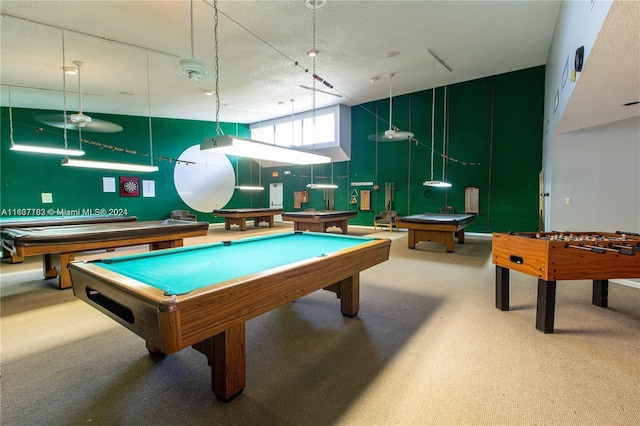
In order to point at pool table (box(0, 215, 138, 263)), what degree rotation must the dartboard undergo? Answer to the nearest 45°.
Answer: approximately 45° to its right

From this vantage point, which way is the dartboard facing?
toward the camera

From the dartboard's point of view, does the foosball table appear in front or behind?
in front

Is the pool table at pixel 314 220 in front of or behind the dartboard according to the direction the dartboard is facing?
in front

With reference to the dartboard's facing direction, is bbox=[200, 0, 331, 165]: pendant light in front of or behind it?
in front

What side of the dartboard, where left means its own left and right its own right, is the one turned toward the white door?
left

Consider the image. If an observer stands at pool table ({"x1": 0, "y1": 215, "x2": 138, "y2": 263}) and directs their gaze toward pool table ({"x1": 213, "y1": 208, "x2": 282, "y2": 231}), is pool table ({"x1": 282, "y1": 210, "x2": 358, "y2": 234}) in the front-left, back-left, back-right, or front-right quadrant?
front-right

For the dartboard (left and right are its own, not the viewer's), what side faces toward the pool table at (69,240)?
front

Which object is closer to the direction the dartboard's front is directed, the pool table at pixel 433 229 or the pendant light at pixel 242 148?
the pendant light
